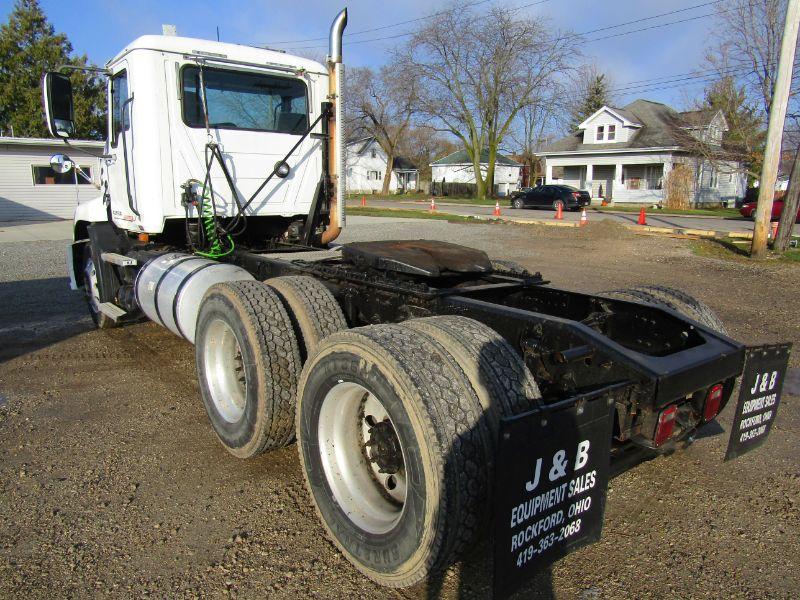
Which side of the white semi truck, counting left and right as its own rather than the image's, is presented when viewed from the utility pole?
right

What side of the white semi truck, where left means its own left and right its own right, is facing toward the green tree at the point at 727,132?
right

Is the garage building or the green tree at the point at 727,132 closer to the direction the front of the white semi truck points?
the garage building

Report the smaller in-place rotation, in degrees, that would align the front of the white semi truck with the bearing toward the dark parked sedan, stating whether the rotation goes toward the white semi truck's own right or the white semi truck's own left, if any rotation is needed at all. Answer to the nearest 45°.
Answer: approximately 45° to the white semi truck's own right

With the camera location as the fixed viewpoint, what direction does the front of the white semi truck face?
facing away from the viewer and to the left of the viewer
